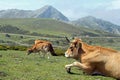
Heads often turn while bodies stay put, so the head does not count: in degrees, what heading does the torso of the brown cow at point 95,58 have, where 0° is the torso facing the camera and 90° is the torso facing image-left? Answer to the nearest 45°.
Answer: approximately 90°

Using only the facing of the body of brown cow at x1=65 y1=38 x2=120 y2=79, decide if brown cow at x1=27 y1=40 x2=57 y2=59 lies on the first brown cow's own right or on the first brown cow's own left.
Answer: on the first brown cow's own right
